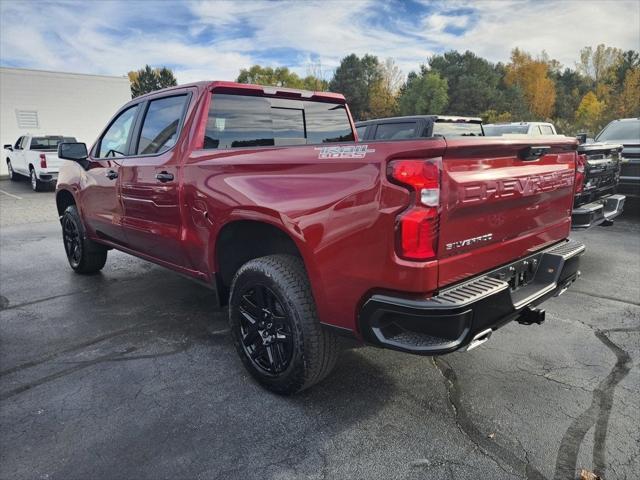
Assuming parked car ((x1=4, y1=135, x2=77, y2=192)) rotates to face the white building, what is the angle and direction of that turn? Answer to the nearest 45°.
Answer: approximately 45° to its right

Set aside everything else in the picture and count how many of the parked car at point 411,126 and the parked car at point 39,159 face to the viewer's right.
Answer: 0

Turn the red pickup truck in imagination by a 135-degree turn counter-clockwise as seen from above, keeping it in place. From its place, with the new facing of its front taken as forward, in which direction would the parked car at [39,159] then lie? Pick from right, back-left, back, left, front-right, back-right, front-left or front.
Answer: back-right

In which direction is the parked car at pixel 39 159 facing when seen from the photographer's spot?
facing away from the viewer and to the left of the viewer

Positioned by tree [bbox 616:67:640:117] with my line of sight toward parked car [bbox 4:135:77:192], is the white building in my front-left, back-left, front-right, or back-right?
front-right

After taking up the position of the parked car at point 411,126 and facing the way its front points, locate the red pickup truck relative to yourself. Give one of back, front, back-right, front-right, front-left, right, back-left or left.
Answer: back-left

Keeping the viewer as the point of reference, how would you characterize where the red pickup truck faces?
facing away from the viewer and to the left of the viewer

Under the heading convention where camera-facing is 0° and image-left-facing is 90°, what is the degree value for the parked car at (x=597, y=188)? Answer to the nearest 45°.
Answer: approximately 135°

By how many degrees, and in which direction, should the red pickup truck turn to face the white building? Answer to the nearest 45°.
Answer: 0° — it already faces it

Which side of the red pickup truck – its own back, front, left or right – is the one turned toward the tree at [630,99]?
right

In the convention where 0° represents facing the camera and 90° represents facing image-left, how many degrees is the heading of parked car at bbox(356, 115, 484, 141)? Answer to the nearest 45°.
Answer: approximately 135°

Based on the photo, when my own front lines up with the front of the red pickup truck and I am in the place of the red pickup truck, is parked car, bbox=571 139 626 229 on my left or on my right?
on my right
